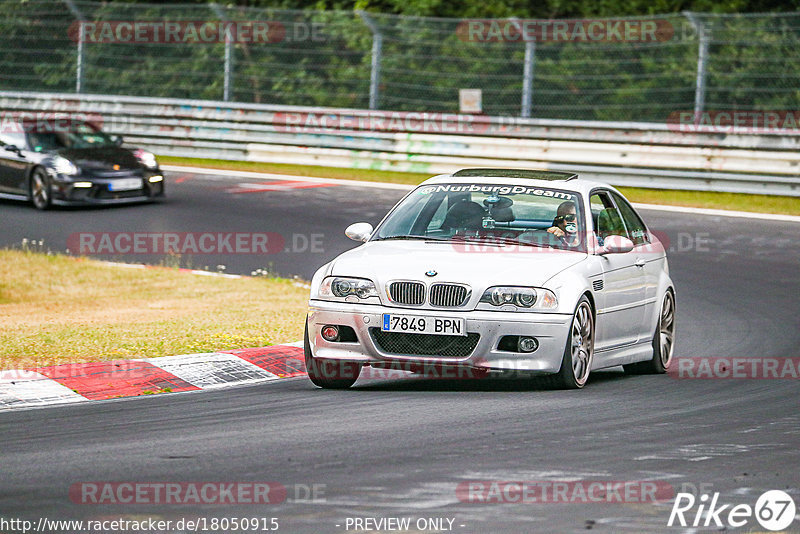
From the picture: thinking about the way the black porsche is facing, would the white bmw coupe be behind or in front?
in front

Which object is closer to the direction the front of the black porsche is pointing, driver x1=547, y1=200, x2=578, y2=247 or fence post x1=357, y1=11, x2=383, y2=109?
the driver

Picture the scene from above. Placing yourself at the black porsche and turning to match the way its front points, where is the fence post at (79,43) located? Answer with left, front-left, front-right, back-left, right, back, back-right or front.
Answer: back-left

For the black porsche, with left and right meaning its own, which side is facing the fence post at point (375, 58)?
left

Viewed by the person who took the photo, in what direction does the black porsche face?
facing the viewer and to the right of the viewer

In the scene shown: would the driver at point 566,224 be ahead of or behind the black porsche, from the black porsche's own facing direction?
ahead
